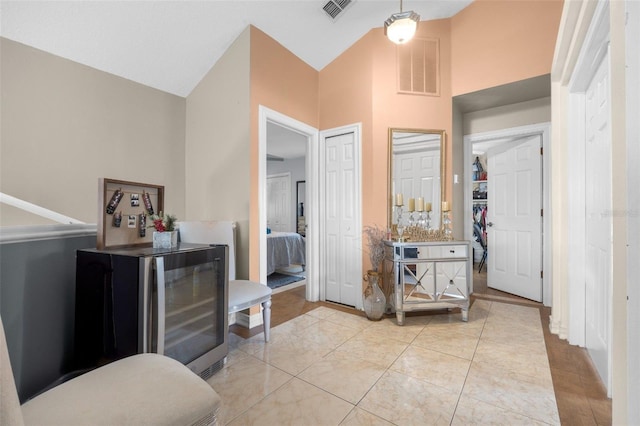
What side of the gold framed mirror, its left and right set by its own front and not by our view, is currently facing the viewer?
front

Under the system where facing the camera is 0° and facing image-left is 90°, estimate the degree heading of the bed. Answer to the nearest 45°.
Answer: approximately 270°

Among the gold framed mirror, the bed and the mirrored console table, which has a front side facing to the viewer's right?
the bed

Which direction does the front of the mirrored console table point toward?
toward the camera

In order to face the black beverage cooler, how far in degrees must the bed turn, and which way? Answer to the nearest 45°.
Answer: approximately 90° to its right

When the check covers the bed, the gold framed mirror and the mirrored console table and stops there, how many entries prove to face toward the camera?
2

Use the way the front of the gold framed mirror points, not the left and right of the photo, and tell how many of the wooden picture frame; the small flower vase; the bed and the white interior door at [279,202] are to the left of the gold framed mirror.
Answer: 0

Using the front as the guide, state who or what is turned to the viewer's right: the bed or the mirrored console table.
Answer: the bed

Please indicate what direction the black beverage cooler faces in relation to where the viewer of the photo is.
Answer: facing the viewer and to the right of the viewer

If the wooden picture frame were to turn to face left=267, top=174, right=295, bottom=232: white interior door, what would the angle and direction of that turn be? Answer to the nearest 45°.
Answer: approximately 90° to its left

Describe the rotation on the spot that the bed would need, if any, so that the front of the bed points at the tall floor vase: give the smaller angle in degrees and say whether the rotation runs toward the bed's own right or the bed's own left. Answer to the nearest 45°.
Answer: approximately 45° to the bed's own right

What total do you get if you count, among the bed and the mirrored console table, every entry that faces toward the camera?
1

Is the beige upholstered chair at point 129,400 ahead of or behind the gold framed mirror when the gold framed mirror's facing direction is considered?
ahead

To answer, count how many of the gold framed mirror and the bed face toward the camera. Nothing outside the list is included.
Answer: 1

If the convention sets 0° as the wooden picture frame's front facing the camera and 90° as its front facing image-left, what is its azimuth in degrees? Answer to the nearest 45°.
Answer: approximately 315°
